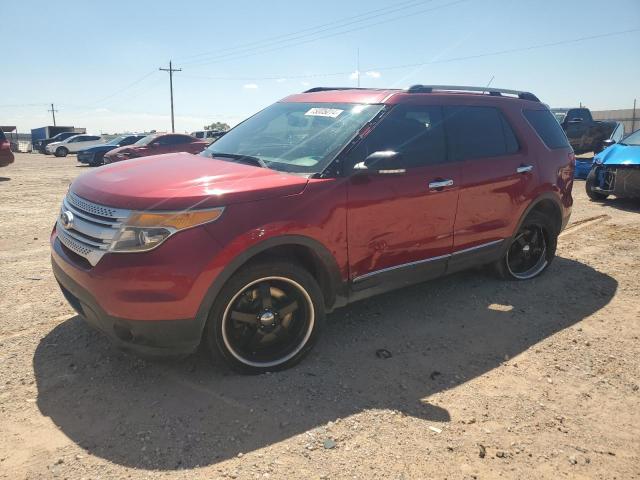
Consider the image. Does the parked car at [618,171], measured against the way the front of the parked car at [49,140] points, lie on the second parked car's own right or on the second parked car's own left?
on the second parked car's own left

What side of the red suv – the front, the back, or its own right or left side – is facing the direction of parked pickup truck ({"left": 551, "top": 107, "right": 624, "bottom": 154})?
back

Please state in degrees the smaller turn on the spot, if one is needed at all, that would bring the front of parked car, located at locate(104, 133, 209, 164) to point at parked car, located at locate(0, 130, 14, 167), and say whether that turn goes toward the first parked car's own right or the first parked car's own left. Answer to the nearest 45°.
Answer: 0° — it already faces it

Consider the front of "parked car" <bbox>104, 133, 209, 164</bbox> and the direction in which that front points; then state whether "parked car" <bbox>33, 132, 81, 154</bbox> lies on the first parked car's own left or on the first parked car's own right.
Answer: on the first parked car's own right

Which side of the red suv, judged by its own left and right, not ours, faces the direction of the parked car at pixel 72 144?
right

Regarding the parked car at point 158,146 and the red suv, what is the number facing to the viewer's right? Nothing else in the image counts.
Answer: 0
